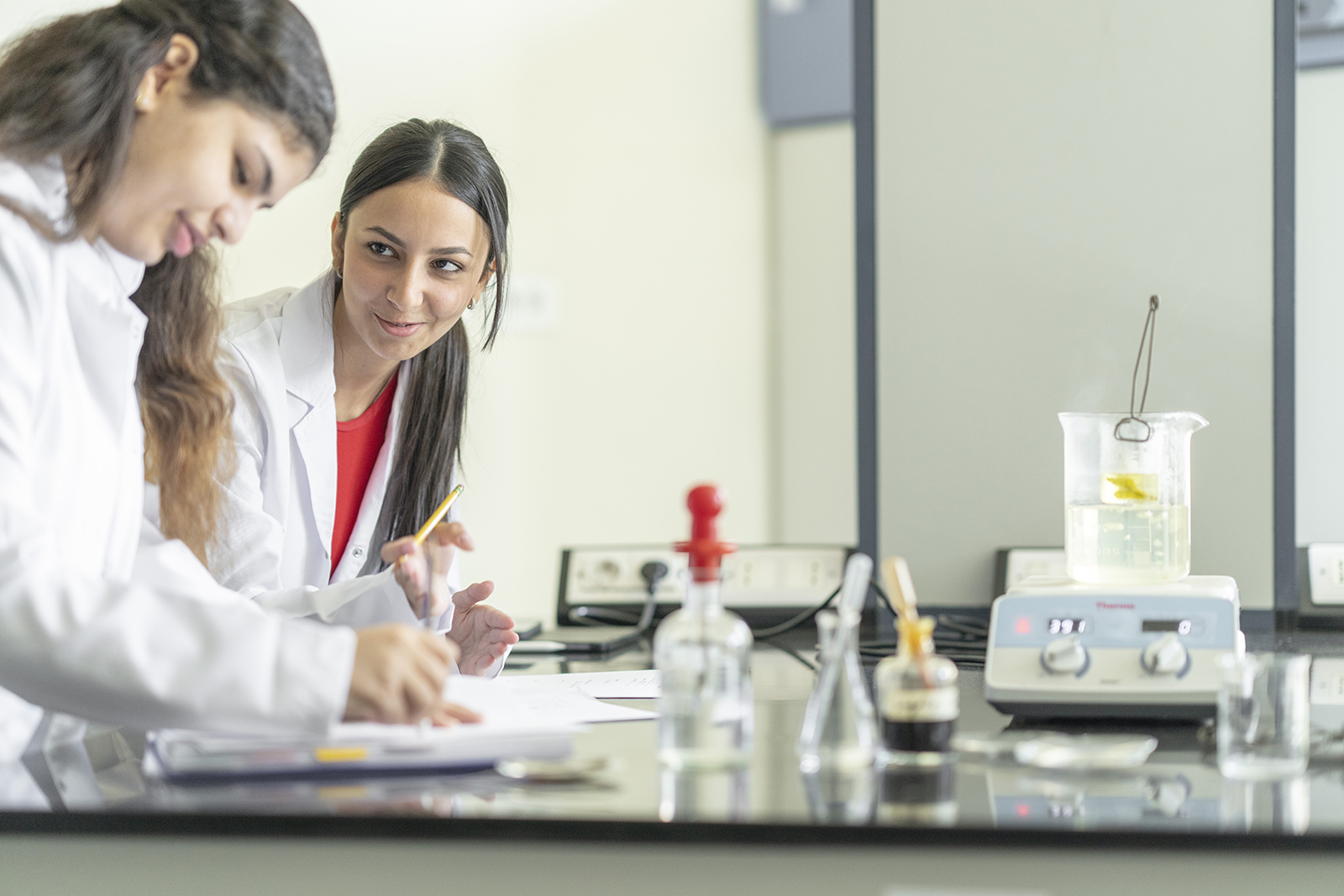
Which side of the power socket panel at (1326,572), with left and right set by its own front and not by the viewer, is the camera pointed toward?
front

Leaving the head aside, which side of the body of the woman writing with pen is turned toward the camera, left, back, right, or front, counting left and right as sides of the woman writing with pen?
right

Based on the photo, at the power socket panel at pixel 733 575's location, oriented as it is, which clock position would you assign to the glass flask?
The glass flask is roughly at 12 o'clock from the power socket panel.

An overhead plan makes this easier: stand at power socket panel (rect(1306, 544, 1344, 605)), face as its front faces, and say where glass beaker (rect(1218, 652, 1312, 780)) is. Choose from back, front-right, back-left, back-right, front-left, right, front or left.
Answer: front

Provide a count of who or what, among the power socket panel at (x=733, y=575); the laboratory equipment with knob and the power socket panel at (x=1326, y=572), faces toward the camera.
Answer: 3

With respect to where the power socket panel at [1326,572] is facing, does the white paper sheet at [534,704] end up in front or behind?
in front

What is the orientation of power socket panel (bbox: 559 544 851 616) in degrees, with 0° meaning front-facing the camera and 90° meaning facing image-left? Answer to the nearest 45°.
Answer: approximately 0°

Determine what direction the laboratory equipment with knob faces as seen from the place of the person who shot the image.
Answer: facing the viewer

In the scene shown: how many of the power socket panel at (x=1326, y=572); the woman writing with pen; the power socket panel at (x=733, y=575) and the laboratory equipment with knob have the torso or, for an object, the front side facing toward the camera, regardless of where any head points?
3

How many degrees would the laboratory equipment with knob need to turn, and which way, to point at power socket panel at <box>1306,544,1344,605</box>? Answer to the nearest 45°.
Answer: approximately 180°
